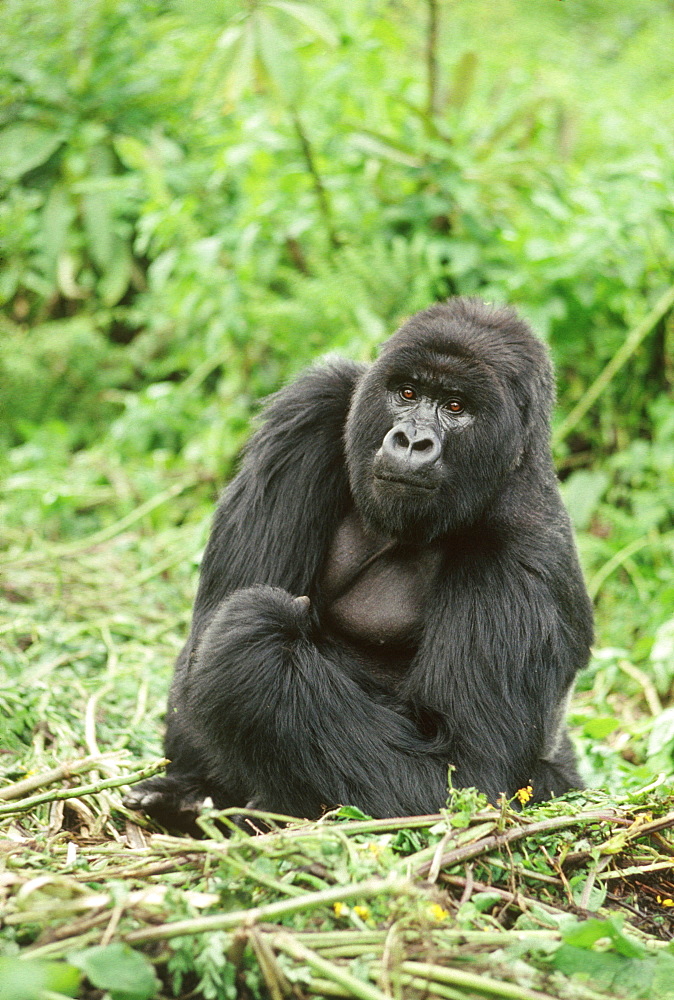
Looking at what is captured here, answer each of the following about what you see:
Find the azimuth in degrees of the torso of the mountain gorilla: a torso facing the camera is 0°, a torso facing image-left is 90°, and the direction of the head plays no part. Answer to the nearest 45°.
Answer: approximately 45°
